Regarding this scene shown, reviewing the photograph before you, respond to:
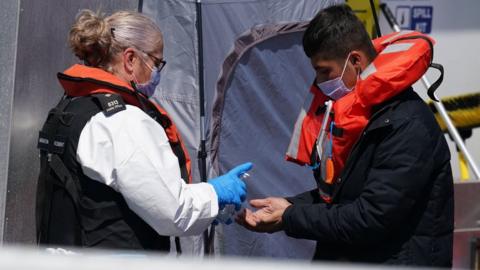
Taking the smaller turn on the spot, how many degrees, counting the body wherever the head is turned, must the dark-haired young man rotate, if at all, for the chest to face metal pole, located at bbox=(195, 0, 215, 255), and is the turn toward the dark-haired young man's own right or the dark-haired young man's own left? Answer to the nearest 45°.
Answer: approximately 45° to the dark-haired young man's own right

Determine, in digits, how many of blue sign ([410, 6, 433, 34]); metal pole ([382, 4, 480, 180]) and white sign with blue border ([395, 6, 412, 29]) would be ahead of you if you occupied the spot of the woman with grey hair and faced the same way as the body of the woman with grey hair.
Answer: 3

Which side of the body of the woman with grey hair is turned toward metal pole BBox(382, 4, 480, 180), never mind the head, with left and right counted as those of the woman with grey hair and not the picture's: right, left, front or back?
front

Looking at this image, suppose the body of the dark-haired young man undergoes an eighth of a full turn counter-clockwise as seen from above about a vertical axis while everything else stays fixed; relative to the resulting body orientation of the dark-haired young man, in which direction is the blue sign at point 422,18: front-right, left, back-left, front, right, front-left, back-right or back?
back-right

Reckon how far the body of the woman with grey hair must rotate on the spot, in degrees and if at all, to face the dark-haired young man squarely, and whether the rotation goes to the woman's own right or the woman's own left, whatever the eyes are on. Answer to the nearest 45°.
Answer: approximately 45° to the woman's own right

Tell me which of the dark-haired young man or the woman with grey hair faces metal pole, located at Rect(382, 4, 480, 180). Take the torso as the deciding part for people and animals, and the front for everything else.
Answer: the woman with grey hair

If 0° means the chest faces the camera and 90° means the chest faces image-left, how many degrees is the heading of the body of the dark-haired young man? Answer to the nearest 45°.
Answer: approximately 90°

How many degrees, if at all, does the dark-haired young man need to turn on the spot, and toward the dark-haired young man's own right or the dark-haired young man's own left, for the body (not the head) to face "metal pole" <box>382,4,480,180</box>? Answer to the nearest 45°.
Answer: approximately 90° to the dark-haired young man's own right

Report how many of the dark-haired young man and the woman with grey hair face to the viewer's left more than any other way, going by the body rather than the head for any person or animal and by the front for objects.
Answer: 1

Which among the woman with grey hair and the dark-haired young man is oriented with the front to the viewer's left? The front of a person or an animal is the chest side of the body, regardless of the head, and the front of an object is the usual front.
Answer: the dark-haired young man

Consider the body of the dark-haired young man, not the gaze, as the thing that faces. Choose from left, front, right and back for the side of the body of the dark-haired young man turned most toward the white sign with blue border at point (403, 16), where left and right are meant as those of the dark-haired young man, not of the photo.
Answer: right

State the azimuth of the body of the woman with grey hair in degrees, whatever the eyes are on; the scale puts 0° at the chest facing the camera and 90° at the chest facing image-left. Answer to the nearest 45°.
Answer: approximately 225°

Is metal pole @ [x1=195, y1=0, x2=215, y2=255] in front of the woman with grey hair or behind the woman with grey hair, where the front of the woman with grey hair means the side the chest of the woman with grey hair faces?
in front
